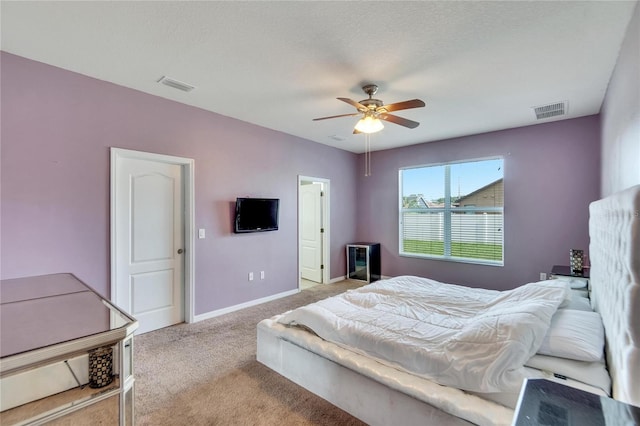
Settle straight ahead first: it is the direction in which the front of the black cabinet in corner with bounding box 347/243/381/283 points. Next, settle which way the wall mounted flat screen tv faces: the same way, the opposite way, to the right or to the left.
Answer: to the left

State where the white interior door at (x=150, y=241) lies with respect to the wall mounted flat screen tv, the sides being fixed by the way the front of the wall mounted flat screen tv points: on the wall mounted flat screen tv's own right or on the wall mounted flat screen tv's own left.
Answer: on the wall mounted flat screen tv's own right

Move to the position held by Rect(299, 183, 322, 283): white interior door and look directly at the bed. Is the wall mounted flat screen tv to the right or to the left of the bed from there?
right

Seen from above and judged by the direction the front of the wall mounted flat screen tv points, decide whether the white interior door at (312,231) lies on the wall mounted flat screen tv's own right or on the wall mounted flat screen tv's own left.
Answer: on the wall mounted flat screen tv's own left

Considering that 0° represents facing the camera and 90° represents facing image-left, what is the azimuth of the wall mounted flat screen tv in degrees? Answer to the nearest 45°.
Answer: approximately 315°

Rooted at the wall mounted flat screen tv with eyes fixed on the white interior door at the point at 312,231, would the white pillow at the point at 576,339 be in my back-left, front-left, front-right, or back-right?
back-right

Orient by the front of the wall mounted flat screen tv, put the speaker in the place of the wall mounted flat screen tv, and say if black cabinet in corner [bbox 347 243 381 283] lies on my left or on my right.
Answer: on my left

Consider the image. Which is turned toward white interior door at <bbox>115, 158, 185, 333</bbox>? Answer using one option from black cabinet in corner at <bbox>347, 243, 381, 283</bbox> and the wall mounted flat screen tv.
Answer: the black cabinet in corner

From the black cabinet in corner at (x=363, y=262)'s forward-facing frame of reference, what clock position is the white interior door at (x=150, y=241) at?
The white interior door is roughly at 12 o'clock from the black cabinet in corner.

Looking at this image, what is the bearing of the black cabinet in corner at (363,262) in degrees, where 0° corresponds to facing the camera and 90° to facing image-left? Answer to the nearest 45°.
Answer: approximately 45°

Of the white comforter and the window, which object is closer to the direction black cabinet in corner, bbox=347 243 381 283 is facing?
the white comforter
